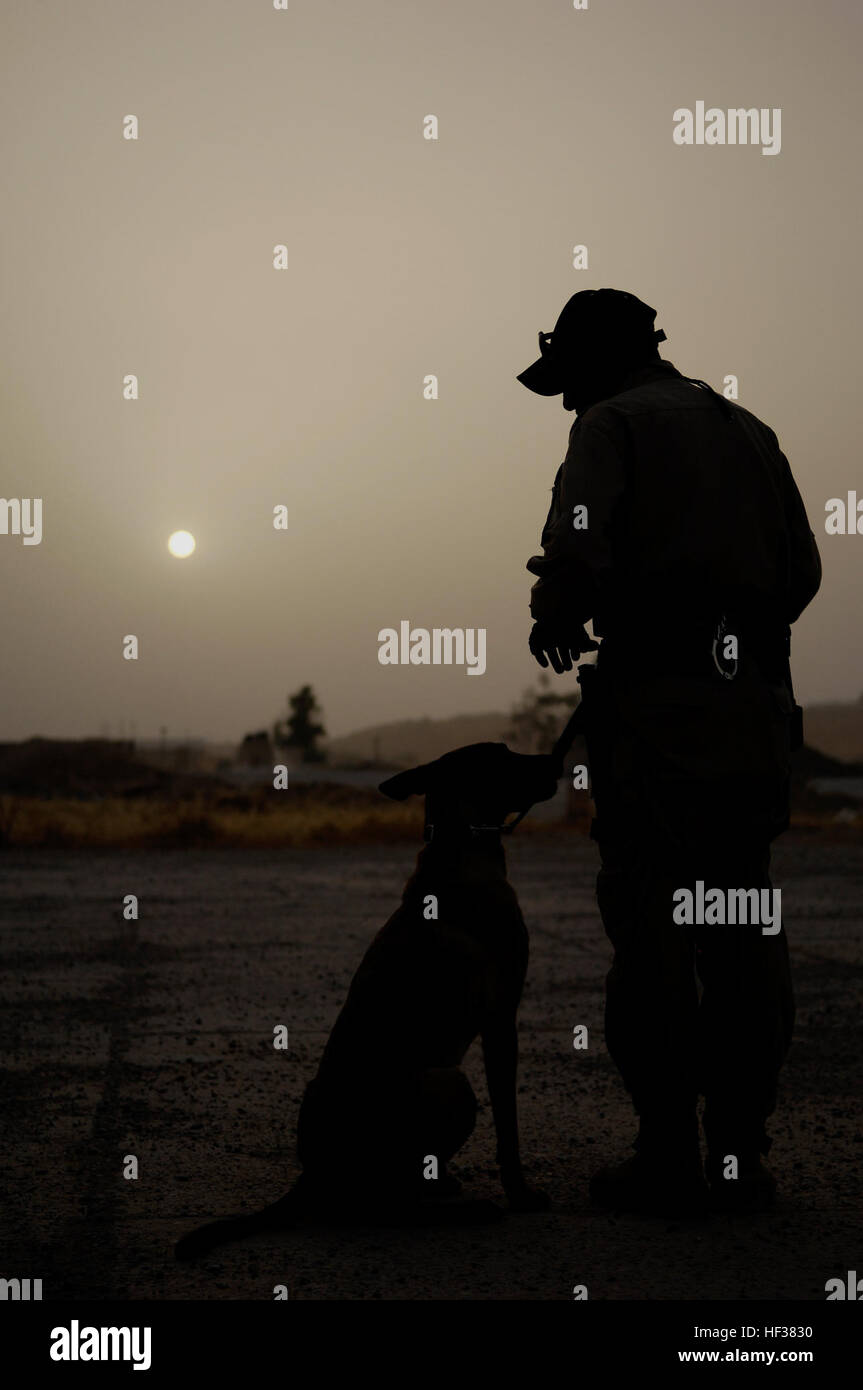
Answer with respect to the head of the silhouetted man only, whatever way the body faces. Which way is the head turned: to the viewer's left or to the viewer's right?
to the viewer's left

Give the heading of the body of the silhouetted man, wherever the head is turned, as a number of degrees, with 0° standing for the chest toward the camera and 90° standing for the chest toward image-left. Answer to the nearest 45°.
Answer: approximately 135°
